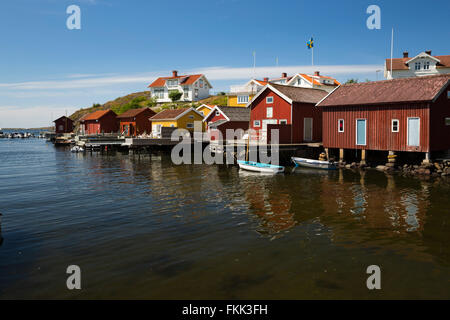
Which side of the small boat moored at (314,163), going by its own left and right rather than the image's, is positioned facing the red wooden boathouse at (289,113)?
right

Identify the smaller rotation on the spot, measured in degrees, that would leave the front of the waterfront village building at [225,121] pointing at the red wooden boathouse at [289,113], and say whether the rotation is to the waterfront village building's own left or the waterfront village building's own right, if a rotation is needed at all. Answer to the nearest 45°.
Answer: approximately 90° to the waterfront village building's own left

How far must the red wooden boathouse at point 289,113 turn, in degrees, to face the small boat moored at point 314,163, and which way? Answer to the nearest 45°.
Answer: approximately 45° to its left

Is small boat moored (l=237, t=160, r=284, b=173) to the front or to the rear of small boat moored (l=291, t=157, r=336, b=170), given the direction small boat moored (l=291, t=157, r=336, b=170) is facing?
to the front

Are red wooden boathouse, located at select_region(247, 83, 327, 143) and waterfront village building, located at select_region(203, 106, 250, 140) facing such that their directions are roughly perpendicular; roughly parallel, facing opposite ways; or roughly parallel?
roughly parallel

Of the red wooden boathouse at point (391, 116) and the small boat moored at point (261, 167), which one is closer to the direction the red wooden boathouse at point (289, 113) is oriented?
the small boat moored

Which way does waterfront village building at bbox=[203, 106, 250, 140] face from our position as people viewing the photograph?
facing the viewer and to the left of the viewer

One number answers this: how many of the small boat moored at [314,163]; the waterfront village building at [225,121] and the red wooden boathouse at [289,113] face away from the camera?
0

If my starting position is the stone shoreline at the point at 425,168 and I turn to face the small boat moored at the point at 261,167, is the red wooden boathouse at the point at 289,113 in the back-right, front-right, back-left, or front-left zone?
front-right

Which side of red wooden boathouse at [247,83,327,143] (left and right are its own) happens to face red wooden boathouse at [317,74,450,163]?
left

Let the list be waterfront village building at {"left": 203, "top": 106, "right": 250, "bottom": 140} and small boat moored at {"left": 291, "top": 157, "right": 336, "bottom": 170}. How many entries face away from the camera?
0

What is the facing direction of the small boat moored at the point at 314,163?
to the viewer's left

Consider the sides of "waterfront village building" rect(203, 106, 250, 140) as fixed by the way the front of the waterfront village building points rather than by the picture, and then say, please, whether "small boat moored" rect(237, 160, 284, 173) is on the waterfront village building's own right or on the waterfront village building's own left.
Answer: on the waterfront village building's own left

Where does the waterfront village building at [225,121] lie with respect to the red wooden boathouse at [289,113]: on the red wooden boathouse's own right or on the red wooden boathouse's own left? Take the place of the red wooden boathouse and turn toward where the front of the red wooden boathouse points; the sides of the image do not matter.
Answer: on the red wooden boathouse's own right

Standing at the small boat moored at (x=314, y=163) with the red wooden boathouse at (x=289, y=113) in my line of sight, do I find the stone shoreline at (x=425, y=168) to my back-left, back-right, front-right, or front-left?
back-right
